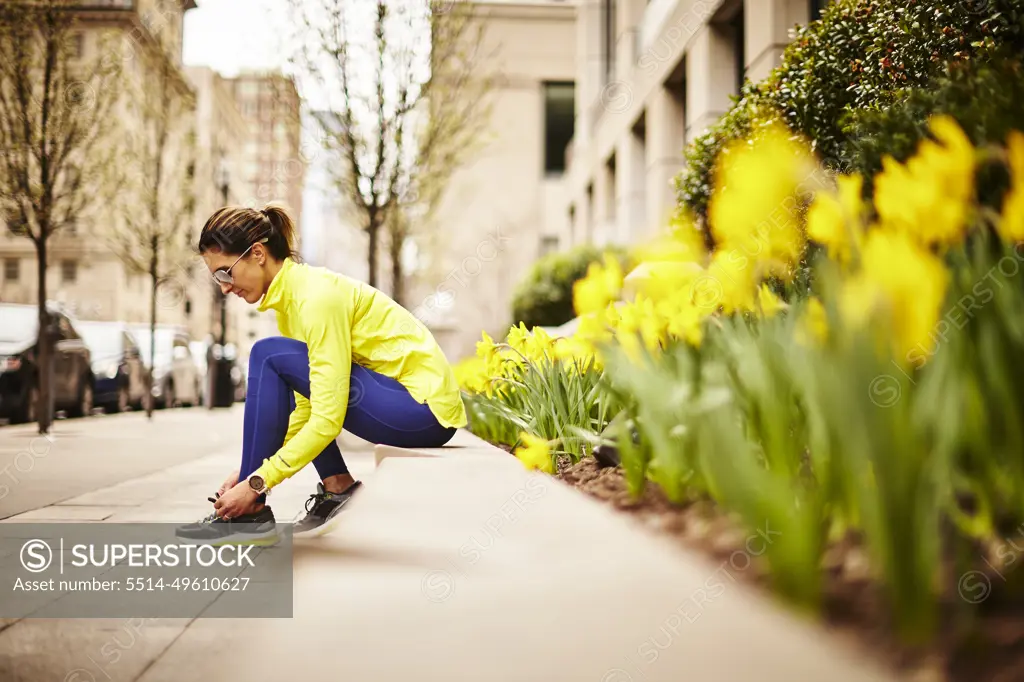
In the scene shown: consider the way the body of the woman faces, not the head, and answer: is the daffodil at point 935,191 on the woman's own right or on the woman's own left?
on the woman's own left

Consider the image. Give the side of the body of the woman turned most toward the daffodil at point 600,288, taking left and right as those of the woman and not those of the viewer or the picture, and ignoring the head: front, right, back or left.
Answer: back

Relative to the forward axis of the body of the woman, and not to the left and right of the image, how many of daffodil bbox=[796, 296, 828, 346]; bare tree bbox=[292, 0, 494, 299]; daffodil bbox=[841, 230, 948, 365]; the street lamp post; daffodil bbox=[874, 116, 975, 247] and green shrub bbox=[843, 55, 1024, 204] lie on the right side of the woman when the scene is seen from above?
2

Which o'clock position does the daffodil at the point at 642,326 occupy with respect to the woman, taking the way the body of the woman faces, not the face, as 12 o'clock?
The daffodil is roughly at 7 o'clock from the woman.

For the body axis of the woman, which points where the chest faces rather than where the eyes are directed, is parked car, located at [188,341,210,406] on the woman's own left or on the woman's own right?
on the woman's own right

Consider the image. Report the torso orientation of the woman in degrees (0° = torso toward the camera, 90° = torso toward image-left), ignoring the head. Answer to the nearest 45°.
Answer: approximately 90°

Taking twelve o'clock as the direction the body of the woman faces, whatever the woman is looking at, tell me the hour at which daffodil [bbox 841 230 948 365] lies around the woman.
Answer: The daffodil is roughly at 8 o'clock from the woman.

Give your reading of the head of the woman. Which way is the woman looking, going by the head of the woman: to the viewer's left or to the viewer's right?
to the viewer's left

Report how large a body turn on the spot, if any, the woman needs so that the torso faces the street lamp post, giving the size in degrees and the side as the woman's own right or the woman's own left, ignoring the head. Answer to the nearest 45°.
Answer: approximately 90° to the woman's own right

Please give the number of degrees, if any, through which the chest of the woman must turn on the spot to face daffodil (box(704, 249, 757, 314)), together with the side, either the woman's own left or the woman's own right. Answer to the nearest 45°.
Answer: approximately 135° to the woman's own left

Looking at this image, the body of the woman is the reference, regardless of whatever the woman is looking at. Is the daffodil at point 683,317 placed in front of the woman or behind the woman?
behind

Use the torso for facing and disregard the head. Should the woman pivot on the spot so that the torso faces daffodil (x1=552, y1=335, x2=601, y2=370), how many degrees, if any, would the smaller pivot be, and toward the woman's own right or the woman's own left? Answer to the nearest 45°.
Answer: approximately 180°
